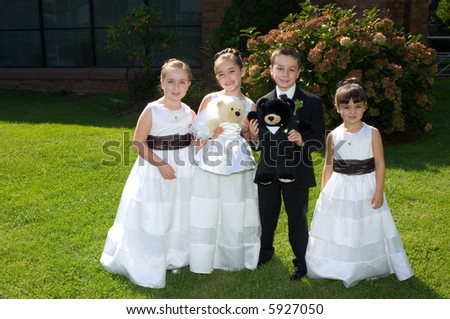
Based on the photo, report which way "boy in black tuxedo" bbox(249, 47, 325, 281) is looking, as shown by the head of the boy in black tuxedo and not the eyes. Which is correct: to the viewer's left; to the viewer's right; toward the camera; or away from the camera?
toward the camera

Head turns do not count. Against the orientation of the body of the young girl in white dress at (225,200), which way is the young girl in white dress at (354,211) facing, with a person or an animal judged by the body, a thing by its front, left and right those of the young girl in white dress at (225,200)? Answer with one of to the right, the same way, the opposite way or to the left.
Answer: the same way

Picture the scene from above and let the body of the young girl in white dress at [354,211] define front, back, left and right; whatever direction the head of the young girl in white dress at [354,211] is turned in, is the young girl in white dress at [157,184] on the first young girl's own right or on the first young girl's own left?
on the first young girl's own right

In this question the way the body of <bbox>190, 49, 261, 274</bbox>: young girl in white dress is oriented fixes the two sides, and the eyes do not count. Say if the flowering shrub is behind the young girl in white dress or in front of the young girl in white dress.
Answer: behind

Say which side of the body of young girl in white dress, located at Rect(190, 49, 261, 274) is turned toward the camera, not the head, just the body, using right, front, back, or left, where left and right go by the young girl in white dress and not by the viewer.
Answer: front

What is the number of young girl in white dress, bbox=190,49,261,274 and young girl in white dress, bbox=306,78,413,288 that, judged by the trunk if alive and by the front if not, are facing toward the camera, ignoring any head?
2

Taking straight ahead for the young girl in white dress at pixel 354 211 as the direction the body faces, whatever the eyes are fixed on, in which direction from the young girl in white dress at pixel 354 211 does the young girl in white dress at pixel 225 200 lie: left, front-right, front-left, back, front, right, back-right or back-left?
right

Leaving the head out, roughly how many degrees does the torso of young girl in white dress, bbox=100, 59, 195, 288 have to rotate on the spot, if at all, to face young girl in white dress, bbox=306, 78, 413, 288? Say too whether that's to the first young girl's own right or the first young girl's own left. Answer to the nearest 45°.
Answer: approximately 45° to the first young girl's own left

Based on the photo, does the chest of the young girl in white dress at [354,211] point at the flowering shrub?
no

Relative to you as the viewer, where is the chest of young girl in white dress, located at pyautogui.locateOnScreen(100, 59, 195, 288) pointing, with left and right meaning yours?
facing the viewer and to the right of the viewer

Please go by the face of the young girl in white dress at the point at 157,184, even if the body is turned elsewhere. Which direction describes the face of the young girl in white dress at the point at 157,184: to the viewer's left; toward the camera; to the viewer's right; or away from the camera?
toward the camera

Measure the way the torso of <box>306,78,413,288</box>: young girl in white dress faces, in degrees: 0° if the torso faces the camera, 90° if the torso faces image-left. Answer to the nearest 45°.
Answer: approximately 0°

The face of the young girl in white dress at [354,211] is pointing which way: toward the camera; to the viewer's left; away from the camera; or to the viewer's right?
toward the camera

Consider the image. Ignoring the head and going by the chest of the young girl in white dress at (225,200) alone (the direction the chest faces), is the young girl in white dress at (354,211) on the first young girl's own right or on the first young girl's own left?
on the first young girl's own left
